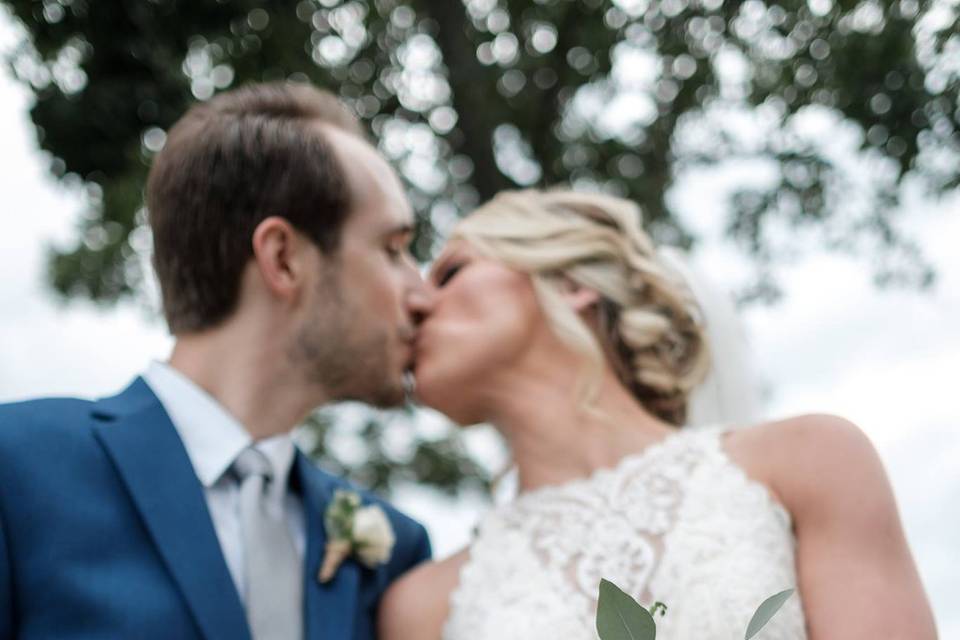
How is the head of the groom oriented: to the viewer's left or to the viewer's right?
to the viewer's right

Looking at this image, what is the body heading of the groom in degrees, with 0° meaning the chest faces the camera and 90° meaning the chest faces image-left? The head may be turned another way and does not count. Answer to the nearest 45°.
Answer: approximately 315°

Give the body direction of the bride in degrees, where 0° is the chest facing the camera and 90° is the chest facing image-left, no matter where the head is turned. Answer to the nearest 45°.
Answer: approximately 45°

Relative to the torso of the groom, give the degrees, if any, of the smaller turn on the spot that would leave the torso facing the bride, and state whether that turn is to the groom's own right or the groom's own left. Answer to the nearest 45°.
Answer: approximately 45° to the groom's own left

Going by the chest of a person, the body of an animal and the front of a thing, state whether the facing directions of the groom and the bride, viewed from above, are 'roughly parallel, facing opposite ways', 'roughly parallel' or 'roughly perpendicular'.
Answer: roughly perpendicular
